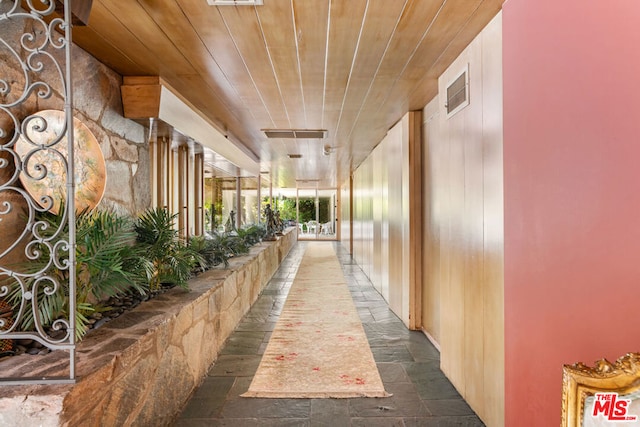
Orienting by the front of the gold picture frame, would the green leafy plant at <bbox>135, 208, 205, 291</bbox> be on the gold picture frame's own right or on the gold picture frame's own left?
on the gold picture frame's own right

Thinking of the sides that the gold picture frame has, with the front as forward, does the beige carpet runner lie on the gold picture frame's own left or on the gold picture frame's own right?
on the gold picture frame's own right

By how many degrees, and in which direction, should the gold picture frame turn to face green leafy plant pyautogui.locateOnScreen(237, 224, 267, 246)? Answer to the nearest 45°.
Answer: approximately 135° to its right

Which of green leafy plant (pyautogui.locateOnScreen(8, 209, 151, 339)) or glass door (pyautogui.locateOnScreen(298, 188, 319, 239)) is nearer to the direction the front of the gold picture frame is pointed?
the green leafy plant

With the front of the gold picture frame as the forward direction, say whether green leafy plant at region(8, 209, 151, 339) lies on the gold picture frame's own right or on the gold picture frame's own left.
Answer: on the gold picture frame's own right

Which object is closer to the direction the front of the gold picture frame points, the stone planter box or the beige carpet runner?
the stone planter box

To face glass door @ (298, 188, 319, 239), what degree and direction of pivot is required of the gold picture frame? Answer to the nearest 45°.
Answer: approximately 135° to its right
